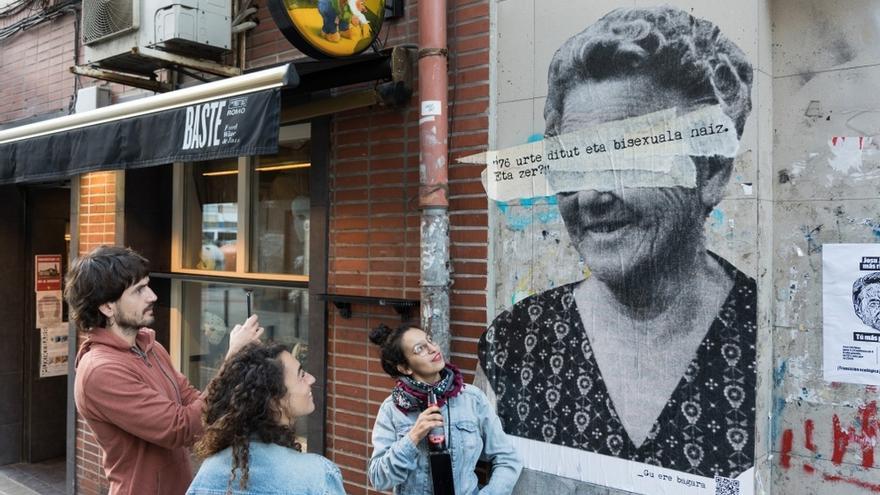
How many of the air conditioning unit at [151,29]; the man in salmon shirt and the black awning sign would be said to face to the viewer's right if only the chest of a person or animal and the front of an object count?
1

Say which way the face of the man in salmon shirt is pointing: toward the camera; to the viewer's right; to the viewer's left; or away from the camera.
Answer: to the viewer's right

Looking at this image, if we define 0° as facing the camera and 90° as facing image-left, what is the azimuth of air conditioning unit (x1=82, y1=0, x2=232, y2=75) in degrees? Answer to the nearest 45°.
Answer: approximately 45°

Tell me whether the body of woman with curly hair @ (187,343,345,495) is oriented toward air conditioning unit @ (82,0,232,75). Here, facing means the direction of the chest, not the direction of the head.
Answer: no

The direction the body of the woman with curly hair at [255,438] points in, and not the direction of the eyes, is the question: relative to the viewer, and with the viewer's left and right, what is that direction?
facing away from the viewer and to the right of the viewer

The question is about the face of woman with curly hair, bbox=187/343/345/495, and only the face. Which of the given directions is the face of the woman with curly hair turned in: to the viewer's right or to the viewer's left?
to the viewer's right

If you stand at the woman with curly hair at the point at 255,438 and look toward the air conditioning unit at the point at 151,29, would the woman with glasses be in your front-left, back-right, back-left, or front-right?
front-right

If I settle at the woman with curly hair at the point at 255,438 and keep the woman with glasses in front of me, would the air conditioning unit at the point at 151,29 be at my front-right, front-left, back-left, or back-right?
front-left

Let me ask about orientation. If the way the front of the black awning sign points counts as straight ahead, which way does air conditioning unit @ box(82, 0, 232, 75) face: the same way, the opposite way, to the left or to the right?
the same way

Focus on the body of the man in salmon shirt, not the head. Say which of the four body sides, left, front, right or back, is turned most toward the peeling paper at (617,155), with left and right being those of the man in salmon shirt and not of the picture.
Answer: front

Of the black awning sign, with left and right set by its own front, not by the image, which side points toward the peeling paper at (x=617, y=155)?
left

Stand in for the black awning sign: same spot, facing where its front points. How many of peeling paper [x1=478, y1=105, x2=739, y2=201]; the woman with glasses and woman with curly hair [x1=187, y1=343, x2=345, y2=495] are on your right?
0

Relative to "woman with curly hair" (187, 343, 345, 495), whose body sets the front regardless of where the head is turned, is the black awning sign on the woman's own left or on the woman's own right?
on the woman's own left

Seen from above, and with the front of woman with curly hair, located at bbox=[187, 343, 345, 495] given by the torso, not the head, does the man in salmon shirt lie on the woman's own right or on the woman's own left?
on the woman's own left

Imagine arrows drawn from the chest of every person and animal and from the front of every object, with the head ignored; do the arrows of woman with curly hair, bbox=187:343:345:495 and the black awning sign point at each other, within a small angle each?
no

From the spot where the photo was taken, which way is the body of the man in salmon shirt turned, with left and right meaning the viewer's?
facing to the right of the viewer
